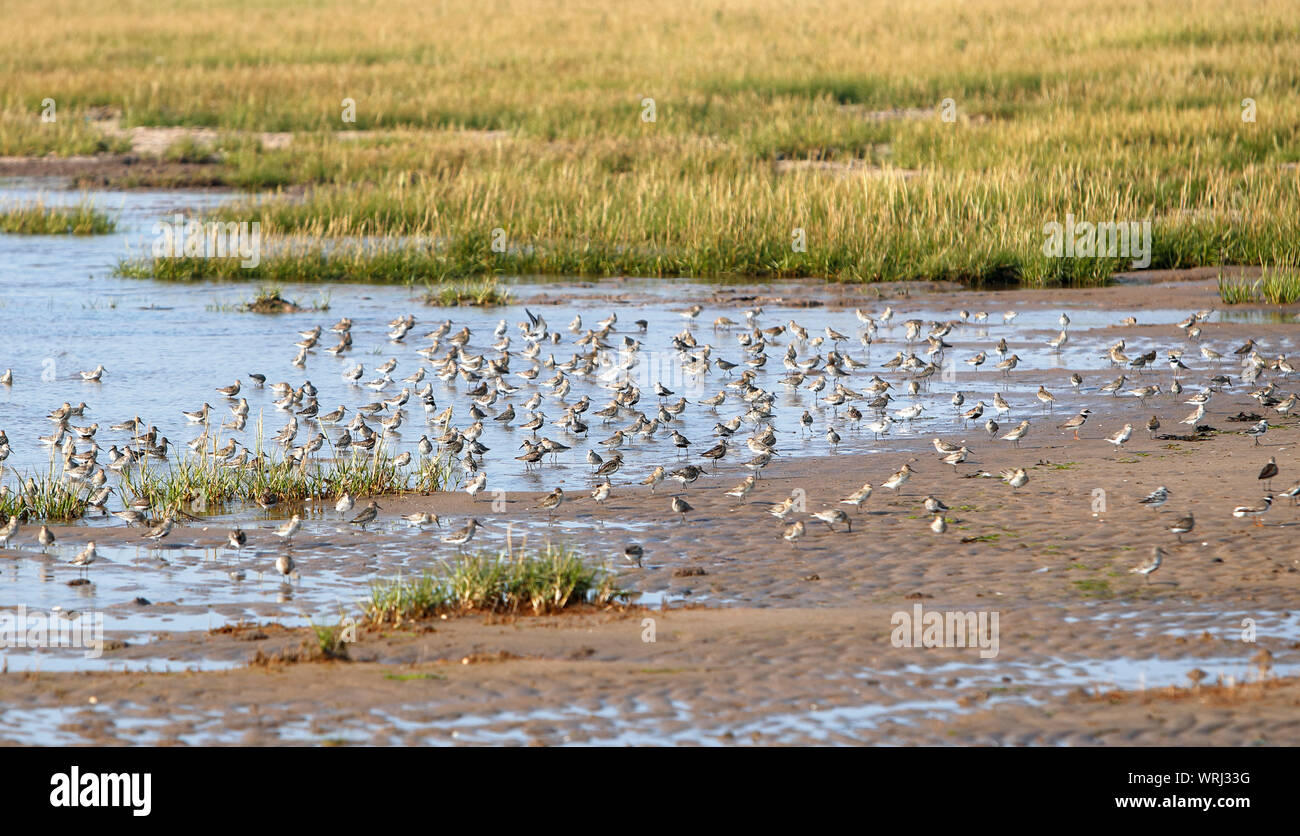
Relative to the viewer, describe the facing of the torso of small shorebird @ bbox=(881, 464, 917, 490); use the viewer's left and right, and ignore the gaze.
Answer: facing to the right of the viewer
